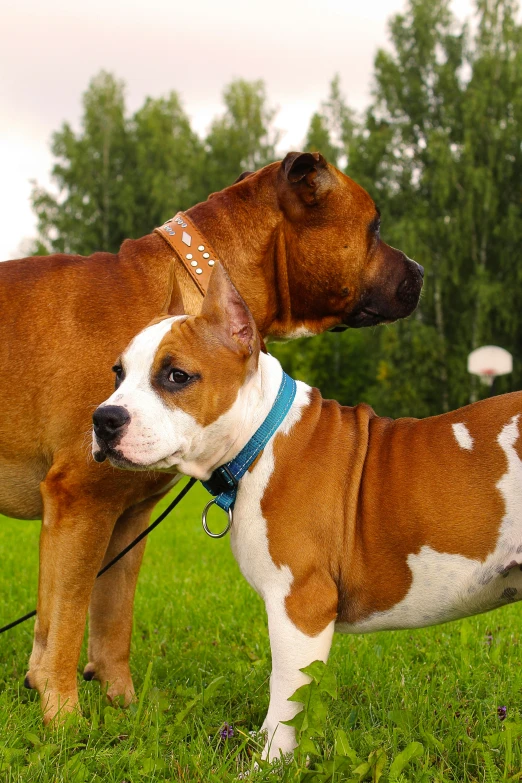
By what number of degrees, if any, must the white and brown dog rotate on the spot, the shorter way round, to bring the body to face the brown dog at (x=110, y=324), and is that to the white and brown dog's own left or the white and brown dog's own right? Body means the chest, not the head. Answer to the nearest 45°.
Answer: approximately 45° to the white and brown dog's own right

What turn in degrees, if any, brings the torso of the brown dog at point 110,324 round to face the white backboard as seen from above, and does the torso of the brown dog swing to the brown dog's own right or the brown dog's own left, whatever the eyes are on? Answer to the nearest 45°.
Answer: approximately 45° to the brown dog's own left

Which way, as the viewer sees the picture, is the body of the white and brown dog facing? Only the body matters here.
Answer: to the viewer's left

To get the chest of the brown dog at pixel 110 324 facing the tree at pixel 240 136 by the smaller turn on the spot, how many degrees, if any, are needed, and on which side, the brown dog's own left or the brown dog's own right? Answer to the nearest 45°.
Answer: approximately 90° to the brown dog's own left

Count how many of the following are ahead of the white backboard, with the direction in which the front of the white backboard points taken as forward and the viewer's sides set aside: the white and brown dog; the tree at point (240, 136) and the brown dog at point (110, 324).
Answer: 2

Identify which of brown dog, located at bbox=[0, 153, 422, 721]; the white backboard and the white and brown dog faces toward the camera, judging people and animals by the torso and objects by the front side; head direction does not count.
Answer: the white backboard

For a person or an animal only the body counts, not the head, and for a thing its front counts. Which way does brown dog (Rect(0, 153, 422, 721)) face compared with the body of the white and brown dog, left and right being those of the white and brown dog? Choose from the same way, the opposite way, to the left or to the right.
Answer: the opposite way

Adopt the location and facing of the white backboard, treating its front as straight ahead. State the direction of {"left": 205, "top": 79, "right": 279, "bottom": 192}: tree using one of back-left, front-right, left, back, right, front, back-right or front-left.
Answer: back-right

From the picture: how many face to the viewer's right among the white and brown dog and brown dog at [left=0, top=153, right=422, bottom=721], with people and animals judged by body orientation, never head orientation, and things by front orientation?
1

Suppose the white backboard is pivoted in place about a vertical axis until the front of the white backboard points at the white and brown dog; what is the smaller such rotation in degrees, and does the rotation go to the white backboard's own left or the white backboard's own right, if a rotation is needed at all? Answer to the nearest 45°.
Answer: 0° — it already faces it

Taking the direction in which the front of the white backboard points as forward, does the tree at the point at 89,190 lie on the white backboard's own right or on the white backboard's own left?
on the white backboard's own right

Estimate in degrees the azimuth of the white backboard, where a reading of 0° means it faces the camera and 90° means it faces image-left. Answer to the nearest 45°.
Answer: approximately 0°

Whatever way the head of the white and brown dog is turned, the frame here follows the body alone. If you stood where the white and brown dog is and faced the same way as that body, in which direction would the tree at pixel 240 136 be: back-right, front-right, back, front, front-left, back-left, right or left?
right

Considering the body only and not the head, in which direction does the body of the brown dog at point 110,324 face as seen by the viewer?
to the viewer's right

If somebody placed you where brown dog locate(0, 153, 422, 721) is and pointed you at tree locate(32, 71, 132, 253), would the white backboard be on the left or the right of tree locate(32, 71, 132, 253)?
right
